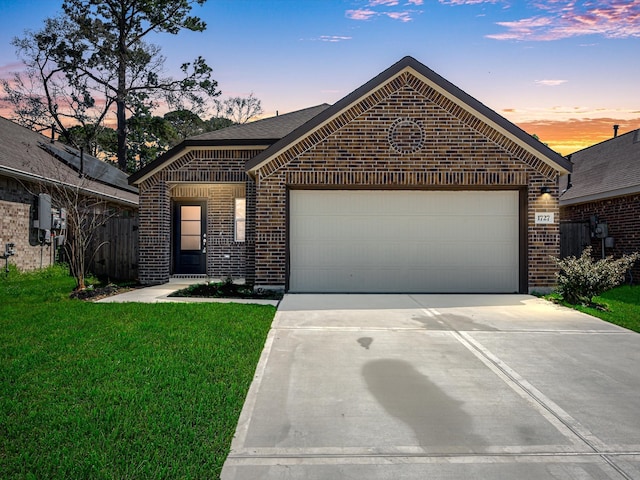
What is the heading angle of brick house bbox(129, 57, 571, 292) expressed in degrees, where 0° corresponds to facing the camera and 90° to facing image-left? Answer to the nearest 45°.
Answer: approximately 0°

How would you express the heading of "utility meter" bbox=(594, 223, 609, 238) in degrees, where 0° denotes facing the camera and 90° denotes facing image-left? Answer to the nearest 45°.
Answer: approximately 45°

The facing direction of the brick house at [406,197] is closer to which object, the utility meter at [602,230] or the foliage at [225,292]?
the foliage

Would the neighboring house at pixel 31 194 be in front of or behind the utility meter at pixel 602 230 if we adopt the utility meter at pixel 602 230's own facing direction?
in front

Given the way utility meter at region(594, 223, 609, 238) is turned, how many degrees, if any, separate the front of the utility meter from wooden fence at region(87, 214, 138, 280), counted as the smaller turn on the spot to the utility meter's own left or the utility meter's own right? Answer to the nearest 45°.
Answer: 0° — it already faces it

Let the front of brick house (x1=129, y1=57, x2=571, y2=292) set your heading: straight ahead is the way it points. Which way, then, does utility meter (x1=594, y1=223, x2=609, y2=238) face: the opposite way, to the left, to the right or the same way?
to the right

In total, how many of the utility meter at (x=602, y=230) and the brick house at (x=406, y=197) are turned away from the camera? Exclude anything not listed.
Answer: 0

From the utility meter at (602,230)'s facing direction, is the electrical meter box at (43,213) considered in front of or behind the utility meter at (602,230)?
in front
